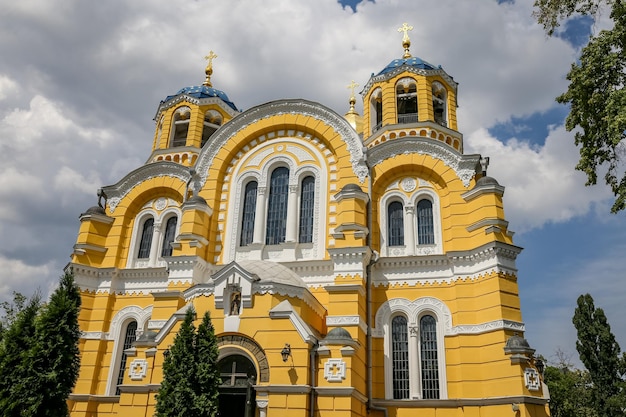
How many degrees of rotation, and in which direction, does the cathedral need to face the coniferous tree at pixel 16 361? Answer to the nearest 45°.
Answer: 0° — it already faces it

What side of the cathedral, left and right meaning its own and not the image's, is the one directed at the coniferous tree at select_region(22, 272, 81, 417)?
front

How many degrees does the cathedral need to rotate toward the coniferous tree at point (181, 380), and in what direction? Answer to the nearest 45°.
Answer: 0° — it already faces it

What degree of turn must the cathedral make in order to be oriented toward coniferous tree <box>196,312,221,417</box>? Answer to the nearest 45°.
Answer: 0° — it already faces it

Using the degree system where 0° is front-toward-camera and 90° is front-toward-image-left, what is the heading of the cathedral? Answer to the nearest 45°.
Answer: approximately 45°
